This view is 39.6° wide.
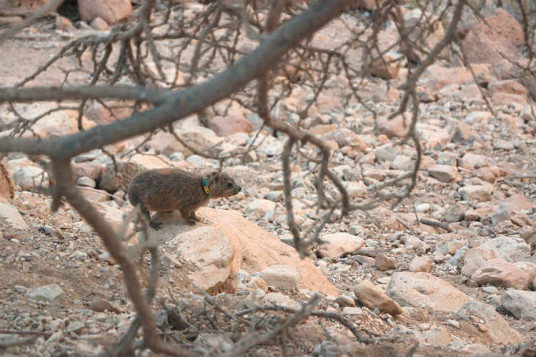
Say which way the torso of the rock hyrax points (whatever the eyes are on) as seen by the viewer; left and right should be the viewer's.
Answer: facing to the right of the viewer

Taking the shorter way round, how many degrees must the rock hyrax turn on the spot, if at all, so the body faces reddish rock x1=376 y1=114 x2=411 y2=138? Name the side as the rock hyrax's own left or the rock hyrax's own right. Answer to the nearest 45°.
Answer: approximately 45° to the rock hyrax's own left

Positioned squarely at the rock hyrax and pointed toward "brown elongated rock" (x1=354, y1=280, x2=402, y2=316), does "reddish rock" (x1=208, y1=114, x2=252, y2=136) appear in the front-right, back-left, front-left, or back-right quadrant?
back-left

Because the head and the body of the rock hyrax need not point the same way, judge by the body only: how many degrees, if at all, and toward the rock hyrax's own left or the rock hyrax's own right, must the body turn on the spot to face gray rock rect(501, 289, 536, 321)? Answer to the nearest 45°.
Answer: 0° — it already faces it

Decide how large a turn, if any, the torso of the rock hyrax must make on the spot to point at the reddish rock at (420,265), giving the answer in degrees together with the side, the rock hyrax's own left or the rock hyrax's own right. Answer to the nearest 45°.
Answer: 0° — it already faces it

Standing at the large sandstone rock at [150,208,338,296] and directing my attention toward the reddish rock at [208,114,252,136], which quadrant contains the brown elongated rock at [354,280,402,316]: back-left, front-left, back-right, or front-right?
back-right

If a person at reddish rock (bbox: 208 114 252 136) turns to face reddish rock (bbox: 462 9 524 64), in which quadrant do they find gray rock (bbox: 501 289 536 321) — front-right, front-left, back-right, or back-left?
back-right

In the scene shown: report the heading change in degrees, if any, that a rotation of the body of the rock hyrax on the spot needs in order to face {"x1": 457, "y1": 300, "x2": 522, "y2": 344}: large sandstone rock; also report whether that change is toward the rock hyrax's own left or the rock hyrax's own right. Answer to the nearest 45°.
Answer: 0° — it already faces it

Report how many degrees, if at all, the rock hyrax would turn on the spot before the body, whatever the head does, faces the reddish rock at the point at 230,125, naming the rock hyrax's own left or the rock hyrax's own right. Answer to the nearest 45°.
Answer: approximately 90° to the rock hyrax's own left

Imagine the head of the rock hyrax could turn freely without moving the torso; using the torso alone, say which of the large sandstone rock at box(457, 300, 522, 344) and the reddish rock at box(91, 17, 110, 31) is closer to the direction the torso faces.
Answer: the large sandstone rock

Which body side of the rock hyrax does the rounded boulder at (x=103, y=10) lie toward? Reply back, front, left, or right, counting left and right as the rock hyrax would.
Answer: left
